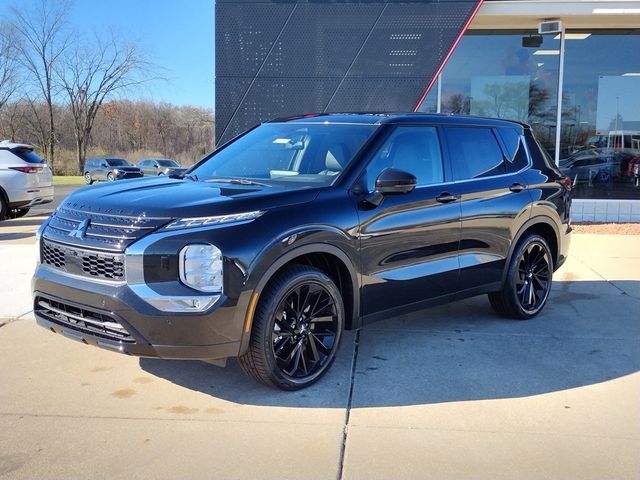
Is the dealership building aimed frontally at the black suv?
yes

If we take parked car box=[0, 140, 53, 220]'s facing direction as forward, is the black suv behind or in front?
behind

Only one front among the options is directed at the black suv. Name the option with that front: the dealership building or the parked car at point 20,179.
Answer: the dealership building

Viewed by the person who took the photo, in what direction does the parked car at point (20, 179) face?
facing away from the viewer and to the left of the viewer

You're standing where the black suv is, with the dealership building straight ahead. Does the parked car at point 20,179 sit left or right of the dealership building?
left

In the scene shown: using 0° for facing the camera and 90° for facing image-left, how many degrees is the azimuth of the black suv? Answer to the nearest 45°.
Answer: approximately 45°

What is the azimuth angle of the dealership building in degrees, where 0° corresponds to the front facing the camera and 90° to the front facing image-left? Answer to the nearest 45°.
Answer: approximately 0°

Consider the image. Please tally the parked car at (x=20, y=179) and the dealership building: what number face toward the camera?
1

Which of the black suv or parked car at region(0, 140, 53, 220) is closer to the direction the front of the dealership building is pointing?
the black suv

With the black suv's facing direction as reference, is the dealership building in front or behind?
behind

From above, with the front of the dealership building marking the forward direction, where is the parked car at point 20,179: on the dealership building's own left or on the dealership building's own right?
on the dealership building's own right
